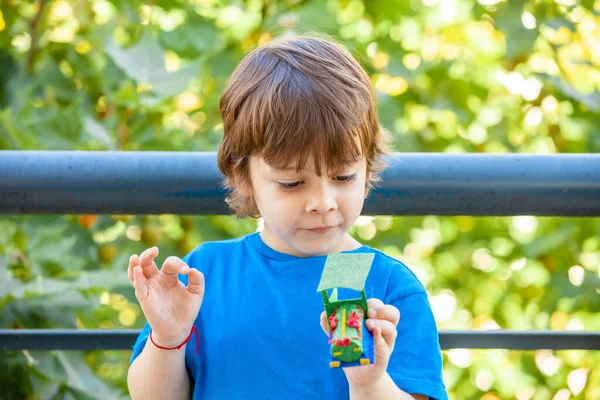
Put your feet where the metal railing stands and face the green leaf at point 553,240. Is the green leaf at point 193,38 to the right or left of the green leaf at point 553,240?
left

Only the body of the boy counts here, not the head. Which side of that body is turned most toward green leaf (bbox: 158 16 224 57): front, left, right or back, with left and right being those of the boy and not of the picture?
back

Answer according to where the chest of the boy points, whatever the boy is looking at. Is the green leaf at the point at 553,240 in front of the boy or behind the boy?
behind

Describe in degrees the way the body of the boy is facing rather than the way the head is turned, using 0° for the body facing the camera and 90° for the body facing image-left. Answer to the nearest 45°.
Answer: approximately 0°

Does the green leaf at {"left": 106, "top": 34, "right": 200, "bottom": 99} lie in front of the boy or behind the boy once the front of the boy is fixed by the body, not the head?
behind
